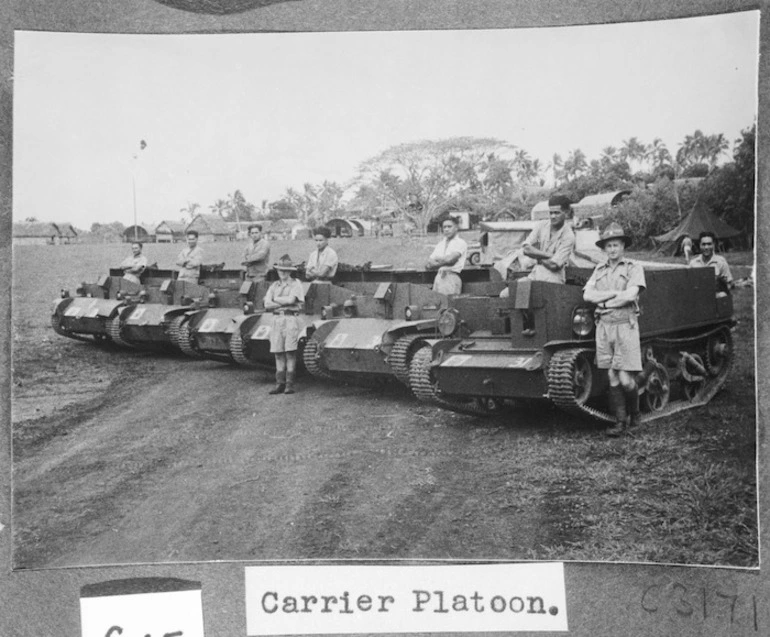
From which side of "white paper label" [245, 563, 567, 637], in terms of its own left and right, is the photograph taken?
front
